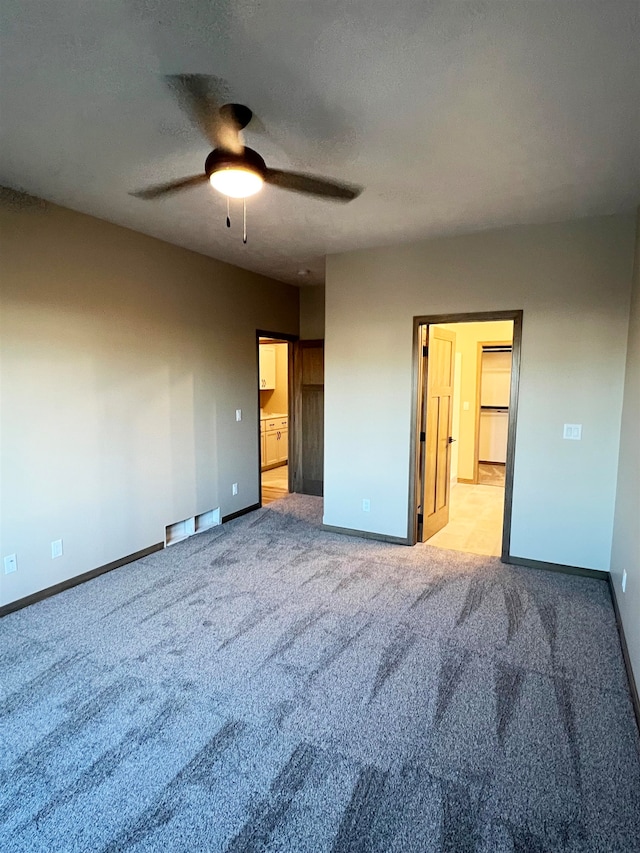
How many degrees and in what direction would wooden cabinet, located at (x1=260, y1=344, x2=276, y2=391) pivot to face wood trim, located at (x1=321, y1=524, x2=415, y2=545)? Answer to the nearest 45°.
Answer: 0° — it already faces it

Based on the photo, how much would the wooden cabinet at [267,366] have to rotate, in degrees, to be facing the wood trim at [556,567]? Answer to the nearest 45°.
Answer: approximately 45° to its left

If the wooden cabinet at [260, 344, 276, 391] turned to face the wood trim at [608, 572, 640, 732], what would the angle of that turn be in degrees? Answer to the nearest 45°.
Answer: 0° — it already faces it

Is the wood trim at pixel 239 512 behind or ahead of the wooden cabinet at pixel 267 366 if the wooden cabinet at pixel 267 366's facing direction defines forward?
ahead

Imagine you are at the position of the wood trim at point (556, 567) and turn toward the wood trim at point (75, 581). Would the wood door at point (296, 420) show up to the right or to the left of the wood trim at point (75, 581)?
right

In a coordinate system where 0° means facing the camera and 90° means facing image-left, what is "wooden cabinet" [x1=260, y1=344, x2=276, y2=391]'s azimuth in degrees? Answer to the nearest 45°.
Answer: approximately 0°

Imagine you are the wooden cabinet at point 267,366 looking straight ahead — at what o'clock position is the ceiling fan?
The ceiling fan is roughly at 12 o'clock from the wooden cabinet.
